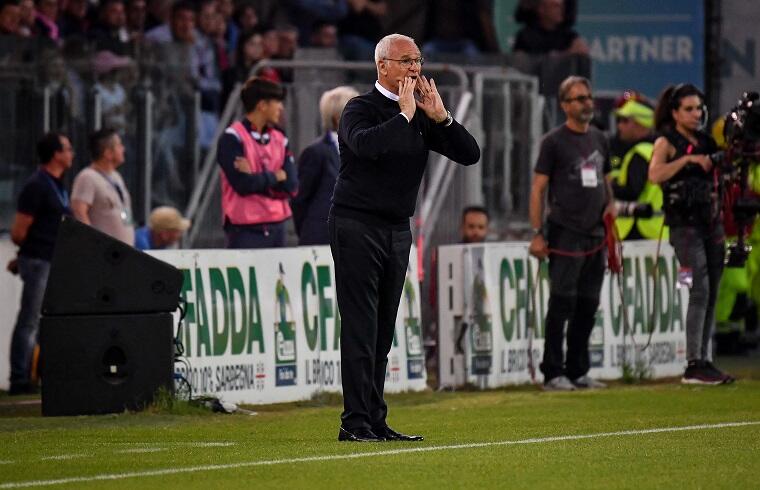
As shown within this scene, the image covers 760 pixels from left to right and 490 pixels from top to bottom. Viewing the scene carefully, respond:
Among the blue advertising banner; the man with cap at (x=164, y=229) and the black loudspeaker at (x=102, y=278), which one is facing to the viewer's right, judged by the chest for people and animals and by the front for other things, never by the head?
the man with cap

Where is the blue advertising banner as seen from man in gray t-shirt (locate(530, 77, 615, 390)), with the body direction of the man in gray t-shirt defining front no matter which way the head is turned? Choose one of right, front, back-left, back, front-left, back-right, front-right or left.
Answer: back-left

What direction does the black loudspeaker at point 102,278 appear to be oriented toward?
to the viewer's left

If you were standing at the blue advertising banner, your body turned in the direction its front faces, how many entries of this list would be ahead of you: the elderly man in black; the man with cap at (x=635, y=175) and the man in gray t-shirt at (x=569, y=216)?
3

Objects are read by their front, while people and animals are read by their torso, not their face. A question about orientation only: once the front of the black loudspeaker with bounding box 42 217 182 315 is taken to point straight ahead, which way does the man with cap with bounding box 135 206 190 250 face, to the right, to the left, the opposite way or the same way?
the opposite way

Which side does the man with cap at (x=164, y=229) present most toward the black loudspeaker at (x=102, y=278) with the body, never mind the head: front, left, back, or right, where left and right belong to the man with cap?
right

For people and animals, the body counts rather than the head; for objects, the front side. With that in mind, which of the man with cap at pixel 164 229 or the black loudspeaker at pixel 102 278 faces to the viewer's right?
the man with cap

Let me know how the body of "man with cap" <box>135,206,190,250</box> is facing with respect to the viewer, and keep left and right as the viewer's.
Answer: facing to the right of the viewer

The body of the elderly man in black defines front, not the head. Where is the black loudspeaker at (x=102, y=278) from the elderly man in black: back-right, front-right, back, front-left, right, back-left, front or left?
back
